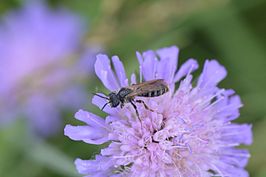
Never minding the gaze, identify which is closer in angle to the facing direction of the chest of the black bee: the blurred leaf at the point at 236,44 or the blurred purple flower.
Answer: the blurred purple flower

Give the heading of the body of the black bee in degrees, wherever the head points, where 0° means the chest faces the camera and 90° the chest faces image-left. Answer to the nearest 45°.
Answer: approximately 90°

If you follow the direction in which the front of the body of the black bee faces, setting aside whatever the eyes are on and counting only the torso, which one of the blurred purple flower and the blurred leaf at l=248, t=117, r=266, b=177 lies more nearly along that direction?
the blurred purple flower

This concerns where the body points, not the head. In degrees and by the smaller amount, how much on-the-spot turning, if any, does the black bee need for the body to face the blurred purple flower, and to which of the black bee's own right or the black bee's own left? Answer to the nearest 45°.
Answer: approximately 45° to the black bee's own right

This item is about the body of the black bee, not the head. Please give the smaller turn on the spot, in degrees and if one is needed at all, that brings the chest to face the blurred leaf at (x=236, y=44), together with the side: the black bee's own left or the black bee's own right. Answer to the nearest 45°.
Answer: approximately 135° to the black bee's own right

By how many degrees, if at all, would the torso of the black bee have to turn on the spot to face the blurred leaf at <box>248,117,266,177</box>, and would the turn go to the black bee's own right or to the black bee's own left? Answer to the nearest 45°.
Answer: approximately 135° to the black bee's own right
